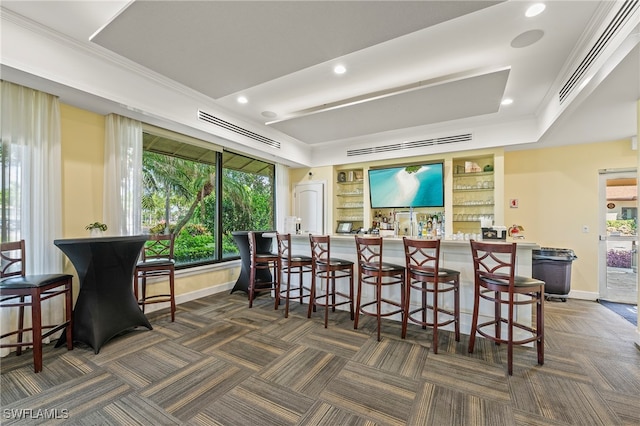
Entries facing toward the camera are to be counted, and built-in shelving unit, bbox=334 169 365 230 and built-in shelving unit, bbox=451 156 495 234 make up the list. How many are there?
2

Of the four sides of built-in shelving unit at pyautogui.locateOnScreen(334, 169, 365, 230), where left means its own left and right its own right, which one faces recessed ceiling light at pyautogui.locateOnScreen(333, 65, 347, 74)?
front

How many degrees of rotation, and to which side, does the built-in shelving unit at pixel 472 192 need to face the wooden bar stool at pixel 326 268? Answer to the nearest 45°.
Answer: approximately 45° to its right

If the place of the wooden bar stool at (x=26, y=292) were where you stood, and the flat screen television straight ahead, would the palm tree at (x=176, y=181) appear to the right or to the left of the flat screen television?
left

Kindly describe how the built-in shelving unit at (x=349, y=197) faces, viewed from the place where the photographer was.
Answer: facing the viewer

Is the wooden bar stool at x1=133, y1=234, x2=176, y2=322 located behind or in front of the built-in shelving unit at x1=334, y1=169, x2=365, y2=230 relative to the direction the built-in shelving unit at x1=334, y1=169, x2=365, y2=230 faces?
in front

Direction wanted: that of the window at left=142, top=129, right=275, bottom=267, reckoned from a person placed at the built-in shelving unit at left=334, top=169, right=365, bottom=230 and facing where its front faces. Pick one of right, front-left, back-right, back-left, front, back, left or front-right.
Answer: front-right

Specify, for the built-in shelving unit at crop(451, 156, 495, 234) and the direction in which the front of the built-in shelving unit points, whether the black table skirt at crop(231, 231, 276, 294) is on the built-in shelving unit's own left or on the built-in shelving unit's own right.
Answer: on the built-in shelving unit's own right

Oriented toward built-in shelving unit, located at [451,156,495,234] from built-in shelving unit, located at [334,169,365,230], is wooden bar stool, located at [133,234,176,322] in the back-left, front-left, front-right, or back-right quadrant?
back-right

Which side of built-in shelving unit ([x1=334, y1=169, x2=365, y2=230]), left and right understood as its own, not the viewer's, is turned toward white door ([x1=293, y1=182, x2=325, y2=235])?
right

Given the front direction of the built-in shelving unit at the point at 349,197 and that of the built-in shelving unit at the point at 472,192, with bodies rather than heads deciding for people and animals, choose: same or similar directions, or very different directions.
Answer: same or similar directions

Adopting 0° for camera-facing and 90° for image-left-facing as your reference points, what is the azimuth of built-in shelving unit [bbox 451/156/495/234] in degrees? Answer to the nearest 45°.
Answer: approximately 0°

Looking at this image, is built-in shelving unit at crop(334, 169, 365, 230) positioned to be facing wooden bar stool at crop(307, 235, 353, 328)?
yes

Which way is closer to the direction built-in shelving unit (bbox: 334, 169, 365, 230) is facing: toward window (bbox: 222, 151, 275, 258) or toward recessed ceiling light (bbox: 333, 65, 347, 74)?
the recessed ceiling light
